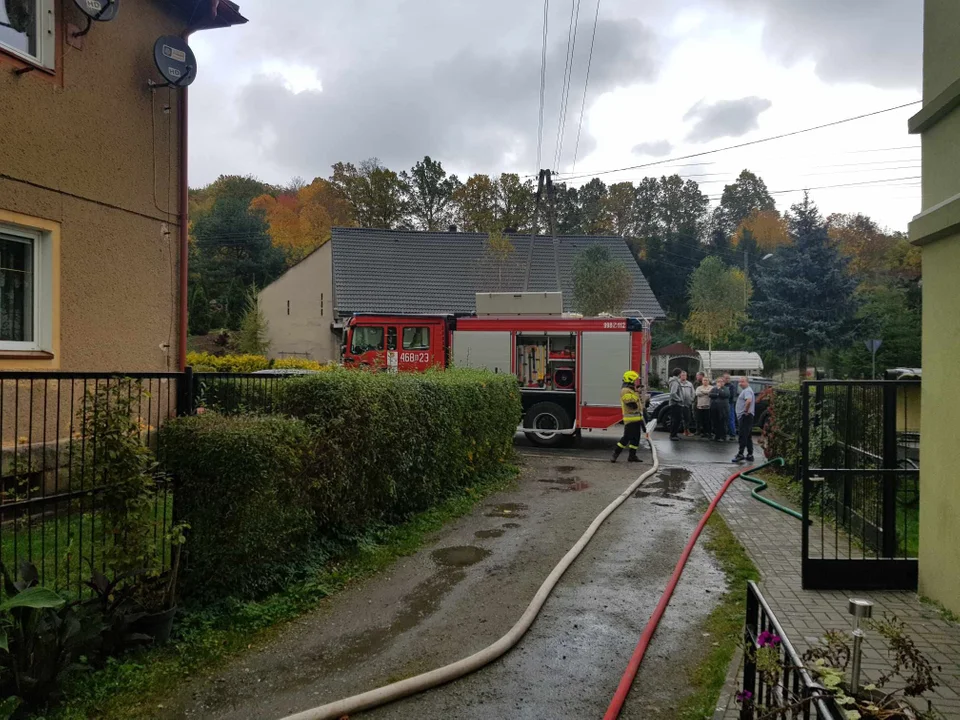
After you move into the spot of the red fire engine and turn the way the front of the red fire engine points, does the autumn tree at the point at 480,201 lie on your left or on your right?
on your right

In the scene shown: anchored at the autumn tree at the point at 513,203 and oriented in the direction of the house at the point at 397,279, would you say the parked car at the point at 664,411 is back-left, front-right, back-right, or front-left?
front-left

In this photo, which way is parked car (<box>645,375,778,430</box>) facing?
to the viewer's left

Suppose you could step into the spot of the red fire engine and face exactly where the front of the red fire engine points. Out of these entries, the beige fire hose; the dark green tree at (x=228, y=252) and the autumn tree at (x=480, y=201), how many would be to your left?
1

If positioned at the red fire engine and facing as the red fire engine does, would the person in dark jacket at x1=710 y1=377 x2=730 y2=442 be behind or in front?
behind

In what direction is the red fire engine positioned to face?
to the viewer's left

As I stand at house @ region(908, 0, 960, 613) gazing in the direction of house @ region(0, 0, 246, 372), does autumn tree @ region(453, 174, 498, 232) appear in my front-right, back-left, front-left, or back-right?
front-right

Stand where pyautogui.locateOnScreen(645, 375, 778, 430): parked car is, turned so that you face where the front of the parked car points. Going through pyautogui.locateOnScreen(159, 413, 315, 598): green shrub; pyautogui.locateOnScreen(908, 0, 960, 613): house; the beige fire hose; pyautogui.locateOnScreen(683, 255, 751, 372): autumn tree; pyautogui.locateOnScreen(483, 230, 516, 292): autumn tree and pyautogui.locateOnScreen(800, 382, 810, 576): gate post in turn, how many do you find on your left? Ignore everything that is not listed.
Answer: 4

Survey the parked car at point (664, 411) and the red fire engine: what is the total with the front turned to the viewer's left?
2

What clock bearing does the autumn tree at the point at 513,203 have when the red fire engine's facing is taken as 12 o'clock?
The autumn tree is roughly at 3 o'clock from the red fire engine.

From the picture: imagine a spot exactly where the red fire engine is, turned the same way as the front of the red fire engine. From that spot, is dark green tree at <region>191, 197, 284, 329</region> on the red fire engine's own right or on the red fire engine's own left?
on the red fire engine's own right

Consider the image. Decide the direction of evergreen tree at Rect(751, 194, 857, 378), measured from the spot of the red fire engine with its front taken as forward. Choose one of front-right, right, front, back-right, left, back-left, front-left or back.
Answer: back-right

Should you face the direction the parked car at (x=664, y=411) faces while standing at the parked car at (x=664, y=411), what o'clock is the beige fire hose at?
The beige fire hose is roughly at 9 o'clock from the parked car.

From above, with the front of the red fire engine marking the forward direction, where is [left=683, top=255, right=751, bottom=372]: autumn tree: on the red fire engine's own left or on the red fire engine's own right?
on the red fire engine's own right

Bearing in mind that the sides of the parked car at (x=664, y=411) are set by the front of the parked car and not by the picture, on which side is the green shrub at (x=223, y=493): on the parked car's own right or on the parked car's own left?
on the parked car's own left
